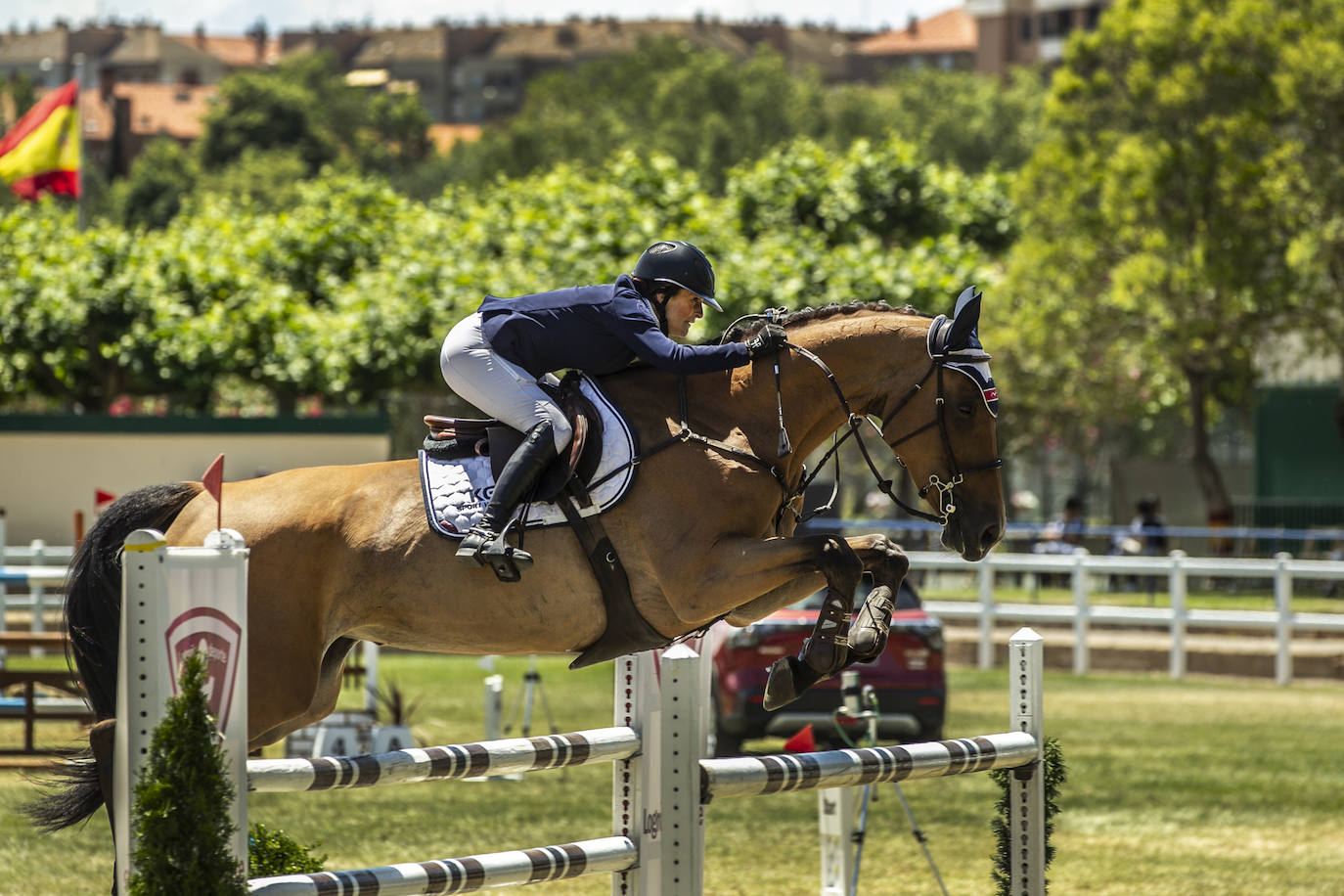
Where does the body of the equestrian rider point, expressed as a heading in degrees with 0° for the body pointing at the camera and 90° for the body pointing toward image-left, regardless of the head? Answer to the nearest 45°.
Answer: approximately 270°

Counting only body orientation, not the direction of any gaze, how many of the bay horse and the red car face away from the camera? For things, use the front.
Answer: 1

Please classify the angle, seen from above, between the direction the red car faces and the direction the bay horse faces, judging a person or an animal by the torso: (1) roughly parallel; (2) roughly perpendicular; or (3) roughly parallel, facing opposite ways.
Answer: roughly perpendicular

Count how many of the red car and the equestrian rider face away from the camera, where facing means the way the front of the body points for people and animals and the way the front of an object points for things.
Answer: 1

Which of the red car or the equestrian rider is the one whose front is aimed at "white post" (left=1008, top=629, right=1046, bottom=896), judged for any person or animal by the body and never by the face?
the equestrian rider

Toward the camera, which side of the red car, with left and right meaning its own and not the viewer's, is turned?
back

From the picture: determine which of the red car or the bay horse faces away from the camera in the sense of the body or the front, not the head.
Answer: the red car

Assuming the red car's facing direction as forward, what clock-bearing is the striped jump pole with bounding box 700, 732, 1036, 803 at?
The striped jump pole is roughly at 6 o'clock from the red car.

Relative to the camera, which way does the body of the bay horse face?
to the viewer's right

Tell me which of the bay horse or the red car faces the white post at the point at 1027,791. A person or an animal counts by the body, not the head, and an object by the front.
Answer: the bay horse

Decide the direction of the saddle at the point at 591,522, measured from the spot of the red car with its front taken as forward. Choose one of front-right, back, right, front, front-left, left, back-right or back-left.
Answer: back

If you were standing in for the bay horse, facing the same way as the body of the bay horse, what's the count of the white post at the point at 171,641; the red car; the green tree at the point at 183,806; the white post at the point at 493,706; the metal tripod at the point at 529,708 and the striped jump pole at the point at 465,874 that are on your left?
3

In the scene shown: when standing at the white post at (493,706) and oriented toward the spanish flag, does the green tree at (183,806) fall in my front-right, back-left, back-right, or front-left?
back-left
